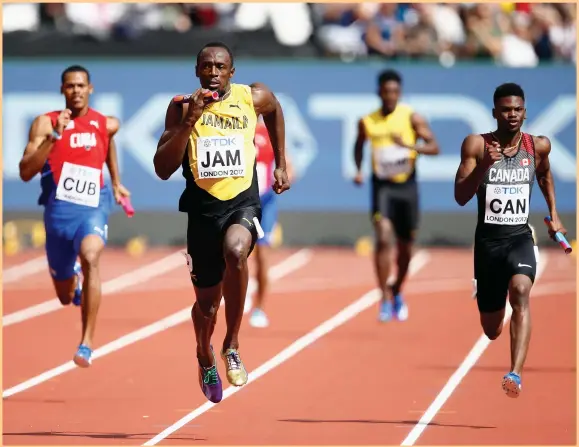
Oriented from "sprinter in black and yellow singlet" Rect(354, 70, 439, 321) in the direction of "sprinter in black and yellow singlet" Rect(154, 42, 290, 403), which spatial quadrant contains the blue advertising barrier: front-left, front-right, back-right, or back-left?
back-right

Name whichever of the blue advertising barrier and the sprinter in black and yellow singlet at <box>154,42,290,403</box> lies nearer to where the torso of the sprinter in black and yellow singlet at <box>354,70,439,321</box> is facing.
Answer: the sprinter in black and yellow singlet

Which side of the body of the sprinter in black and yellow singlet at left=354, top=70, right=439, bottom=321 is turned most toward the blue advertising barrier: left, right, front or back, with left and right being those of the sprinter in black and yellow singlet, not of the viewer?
back

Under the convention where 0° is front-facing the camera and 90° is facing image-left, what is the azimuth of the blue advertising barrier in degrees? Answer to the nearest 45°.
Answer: approximately 0°

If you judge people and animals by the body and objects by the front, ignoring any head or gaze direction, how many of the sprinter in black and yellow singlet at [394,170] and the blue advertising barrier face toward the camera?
2

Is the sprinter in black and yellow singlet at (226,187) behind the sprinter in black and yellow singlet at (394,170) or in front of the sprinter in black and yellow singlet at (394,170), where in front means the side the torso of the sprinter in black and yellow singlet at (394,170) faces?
in front

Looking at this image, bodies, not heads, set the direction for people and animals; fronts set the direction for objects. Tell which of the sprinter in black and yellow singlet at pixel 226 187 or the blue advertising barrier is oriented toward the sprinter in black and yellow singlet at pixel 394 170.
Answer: the blue advertising barrier

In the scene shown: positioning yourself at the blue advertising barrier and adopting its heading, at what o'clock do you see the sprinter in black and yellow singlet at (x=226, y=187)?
The sprinter in black and yellow singlet is roughly at 12 o'clock from the blue advertising barrier.
